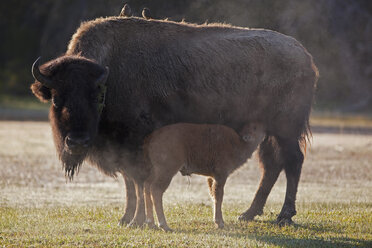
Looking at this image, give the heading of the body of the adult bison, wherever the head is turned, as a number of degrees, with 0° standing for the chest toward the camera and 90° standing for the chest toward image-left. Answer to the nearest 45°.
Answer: approximately 90°
